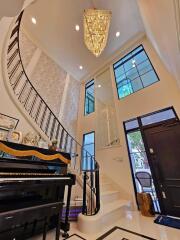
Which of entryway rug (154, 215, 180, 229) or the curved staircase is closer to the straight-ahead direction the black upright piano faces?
the entryway rug

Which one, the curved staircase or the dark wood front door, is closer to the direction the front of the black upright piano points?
the dark wood front door

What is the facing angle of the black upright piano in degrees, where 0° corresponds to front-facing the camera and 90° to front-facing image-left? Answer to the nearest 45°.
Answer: approximately 315°

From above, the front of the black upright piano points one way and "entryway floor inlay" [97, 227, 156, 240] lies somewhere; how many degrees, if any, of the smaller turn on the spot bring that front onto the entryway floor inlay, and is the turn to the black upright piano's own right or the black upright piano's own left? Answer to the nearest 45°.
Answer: approximately 45° to the black upright piano's own left
